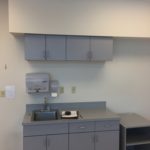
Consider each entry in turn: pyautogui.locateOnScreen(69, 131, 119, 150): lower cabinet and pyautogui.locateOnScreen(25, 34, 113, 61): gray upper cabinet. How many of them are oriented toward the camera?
2

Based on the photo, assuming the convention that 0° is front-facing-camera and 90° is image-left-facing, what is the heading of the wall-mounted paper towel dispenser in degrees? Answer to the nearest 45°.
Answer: approximately 0°

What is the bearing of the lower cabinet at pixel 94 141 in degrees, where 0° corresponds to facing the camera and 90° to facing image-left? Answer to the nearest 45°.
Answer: approximately 0°
